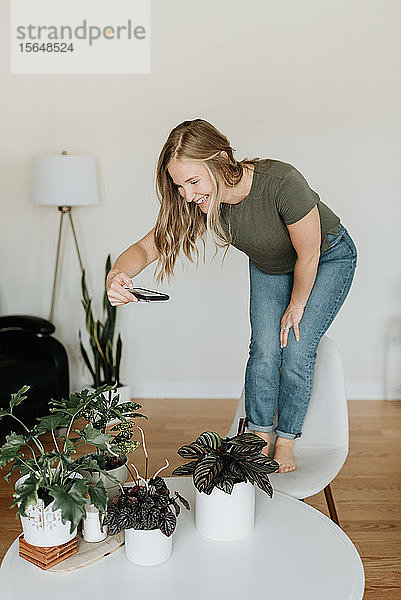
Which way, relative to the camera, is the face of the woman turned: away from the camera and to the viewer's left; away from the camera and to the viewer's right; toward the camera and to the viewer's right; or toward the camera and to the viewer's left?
toward the camera and to the viewer's left

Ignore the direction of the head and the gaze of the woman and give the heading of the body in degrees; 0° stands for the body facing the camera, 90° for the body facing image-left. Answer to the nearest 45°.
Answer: approximately 45°

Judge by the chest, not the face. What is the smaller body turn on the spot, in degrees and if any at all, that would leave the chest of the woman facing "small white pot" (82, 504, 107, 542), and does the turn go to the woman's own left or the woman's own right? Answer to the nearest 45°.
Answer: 0° — they already face it

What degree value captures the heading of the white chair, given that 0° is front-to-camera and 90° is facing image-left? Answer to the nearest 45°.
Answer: approximately 45°

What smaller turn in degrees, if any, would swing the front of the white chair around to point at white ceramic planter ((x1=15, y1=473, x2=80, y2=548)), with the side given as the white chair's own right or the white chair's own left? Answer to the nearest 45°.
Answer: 0° — it already faces it

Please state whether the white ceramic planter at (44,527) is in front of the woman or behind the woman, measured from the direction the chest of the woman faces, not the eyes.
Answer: in front

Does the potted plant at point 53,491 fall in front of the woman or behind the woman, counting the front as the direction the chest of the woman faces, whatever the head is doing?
in front

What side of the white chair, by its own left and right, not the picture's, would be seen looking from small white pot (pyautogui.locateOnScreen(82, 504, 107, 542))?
front

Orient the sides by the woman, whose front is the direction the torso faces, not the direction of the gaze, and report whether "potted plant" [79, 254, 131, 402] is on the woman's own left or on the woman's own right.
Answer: on the woman's own right
